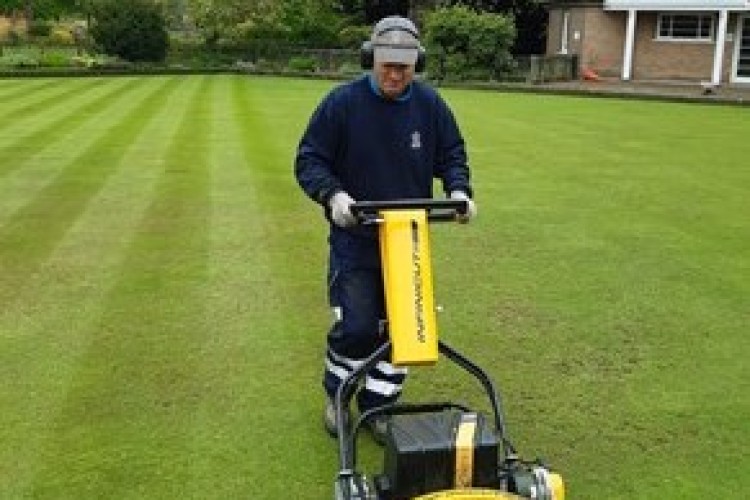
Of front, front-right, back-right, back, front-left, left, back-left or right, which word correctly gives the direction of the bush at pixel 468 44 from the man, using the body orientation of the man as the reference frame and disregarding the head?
back

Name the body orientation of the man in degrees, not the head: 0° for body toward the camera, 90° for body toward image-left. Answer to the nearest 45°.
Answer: approximately 0°

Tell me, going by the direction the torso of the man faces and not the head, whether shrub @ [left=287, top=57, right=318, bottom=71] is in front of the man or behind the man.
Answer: behind

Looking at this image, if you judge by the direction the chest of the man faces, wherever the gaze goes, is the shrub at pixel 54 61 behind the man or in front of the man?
behind

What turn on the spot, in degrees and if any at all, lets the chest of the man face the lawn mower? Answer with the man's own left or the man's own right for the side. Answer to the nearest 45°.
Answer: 0° — they already face it

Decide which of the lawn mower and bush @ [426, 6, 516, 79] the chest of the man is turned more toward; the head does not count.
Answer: the lawn mower

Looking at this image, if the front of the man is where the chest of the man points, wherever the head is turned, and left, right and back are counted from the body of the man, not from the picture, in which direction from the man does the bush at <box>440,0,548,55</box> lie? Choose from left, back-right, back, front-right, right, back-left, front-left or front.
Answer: back

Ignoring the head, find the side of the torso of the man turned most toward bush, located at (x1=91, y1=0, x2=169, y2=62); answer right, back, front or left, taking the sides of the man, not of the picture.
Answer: back

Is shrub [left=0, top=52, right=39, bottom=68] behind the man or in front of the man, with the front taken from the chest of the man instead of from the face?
behind

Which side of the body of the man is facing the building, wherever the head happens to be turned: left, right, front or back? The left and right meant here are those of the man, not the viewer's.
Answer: back
